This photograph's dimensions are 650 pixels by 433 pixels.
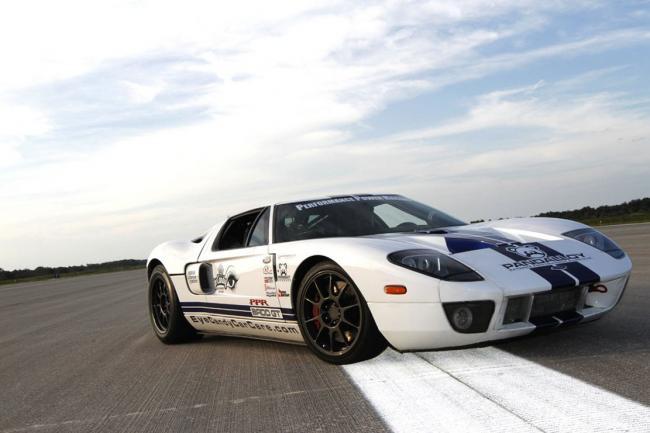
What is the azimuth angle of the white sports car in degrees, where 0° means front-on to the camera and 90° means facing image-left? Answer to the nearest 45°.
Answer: approximately 315°
